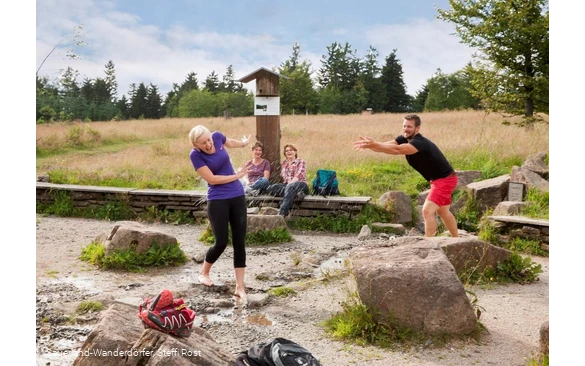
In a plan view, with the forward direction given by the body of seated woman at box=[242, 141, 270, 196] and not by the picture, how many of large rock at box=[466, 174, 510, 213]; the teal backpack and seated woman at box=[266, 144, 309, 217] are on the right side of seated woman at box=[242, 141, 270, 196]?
0

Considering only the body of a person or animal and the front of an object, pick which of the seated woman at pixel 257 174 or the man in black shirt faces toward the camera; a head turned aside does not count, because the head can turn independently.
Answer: the seated woman

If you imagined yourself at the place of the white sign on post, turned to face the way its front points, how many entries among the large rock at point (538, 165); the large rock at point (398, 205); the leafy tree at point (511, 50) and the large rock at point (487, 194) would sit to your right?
0

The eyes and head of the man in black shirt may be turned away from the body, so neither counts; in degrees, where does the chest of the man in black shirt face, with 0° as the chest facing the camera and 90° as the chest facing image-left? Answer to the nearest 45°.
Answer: approximately 90°

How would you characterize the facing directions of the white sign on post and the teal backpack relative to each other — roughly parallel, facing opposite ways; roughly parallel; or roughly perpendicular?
roughly parallel

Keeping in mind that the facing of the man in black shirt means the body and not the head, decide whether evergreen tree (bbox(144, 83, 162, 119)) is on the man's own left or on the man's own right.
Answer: on the man's own right

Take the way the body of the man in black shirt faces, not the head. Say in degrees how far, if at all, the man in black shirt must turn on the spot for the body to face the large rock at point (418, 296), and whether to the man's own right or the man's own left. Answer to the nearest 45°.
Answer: approximately 90° to the man's own left

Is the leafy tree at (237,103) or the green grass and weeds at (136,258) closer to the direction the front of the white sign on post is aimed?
the green grass and weeds

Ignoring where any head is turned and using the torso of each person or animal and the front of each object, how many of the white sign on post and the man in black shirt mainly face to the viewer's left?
1

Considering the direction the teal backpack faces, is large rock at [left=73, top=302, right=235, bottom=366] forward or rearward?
forward

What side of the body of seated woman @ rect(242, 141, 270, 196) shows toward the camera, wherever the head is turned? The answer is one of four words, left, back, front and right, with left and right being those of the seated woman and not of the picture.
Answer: front

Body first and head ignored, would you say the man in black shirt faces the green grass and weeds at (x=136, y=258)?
yes

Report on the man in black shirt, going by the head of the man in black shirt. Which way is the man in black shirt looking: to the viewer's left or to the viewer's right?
to the viewer's left

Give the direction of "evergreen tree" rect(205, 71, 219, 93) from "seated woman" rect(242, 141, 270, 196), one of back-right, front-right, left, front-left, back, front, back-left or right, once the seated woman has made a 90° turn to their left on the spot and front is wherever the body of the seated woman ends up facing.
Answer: left

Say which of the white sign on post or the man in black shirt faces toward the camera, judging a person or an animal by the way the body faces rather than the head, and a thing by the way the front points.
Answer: the white sign on post

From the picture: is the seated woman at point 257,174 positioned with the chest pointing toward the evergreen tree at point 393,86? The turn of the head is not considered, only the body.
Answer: no

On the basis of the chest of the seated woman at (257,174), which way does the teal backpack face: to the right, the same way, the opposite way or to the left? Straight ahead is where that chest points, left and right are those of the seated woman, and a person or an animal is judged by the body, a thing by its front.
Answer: the same way

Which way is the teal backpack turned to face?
toward the camera
